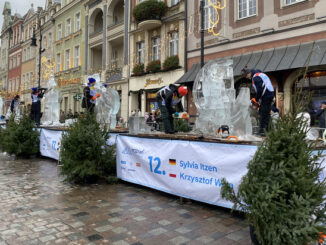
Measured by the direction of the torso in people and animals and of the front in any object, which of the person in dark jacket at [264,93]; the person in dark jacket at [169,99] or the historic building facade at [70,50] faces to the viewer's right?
the person in dark jacket at [169,99]

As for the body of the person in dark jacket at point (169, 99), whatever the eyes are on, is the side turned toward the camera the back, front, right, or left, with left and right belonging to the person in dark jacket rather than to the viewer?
right

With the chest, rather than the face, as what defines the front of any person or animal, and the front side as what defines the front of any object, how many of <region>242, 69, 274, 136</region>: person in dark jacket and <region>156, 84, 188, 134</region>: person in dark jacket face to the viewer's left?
1

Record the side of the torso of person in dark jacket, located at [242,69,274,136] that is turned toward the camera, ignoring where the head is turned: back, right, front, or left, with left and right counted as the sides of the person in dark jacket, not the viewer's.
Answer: left

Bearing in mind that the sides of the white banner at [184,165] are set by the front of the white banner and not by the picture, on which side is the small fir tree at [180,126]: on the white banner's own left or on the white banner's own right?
on the white banner's own right

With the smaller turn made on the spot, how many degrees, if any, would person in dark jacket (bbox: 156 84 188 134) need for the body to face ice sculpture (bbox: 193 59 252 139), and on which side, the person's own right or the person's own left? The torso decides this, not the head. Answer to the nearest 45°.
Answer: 0° — they already face it

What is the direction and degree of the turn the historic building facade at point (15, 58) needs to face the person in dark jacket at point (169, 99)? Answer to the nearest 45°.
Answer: approximately 45° to its left

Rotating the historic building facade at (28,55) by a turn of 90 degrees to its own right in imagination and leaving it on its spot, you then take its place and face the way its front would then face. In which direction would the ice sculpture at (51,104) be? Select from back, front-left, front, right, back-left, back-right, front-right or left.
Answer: back-left
